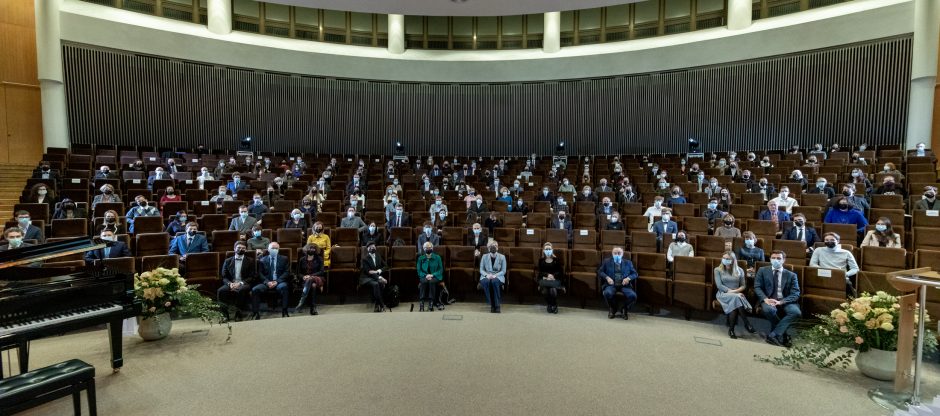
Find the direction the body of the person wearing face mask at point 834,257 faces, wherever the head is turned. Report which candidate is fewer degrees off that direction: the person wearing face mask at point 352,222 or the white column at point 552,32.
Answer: the person wearing face mask

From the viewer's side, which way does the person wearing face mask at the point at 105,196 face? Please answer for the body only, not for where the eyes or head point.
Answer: toward the camera

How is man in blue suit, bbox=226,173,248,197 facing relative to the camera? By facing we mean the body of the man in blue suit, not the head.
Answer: toward the camera

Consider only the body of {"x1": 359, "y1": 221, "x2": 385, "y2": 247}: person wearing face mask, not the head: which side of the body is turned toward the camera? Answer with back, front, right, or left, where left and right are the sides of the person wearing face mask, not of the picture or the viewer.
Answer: front

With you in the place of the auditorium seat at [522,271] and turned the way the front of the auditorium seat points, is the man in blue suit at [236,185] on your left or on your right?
on your right

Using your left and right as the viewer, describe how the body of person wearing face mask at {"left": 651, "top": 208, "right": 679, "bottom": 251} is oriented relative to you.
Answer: facing the viewer

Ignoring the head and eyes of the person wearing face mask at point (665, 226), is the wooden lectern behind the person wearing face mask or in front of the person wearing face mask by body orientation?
in front

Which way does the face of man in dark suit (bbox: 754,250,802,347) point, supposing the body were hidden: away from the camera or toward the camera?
toward the camera

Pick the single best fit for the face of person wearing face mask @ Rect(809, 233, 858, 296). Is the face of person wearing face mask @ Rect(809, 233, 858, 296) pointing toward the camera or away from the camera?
toward the camera

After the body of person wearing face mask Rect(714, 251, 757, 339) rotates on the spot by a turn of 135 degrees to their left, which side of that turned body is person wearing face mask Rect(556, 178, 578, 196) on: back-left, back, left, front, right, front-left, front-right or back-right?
left

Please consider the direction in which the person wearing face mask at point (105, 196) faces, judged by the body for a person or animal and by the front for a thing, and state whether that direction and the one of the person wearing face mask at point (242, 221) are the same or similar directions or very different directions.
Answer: same or similar directions

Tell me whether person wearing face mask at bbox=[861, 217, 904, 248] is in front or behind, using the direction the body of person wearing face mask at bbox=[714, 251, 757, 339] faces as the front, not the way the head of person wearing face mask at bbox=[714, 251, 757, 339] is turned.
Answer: behind

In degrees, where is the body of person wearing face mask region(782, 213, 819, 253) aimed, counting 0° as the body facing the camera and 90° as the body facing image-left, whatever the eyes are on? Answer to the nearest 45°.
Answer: approximately 0°

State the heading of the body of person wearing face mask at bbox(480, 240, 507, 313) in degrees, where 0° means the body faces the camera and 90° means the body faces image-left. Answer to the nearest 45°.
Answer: approximately 0°
